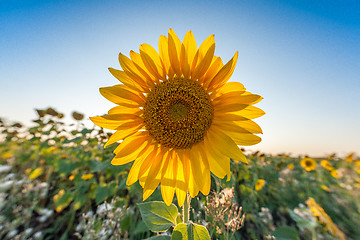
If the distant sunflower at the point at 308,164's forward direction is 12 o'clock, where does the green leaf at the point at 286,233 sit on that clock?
The green leaf is roughly at 12 o'clock from the distant sunflower.

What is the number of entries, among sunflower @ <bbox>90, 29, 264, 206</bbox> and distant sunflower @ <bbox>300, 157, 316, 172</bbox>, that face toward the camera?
2

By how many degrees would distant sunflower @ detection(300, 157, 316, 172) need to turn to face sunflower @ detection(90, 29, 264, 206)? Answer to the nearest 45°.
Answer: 0° — it already faces it

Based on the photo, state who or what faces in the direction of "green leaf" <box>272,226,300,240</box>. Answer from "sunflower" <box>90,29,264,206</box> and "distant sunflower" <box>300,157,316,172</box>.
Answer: the distant sunflower

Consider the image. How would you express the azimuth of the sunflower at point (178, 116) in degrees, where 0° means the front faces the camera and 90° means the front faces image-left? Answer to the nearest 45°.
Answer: approximately 0°
